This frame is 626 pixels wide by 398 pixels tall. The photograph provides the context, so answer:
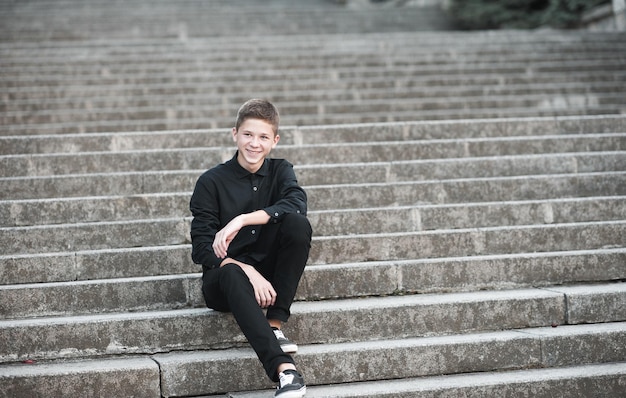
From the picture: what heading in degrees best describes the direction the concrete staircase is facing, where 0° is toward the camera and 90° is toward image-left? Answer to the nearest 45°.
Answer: approximately 0°
